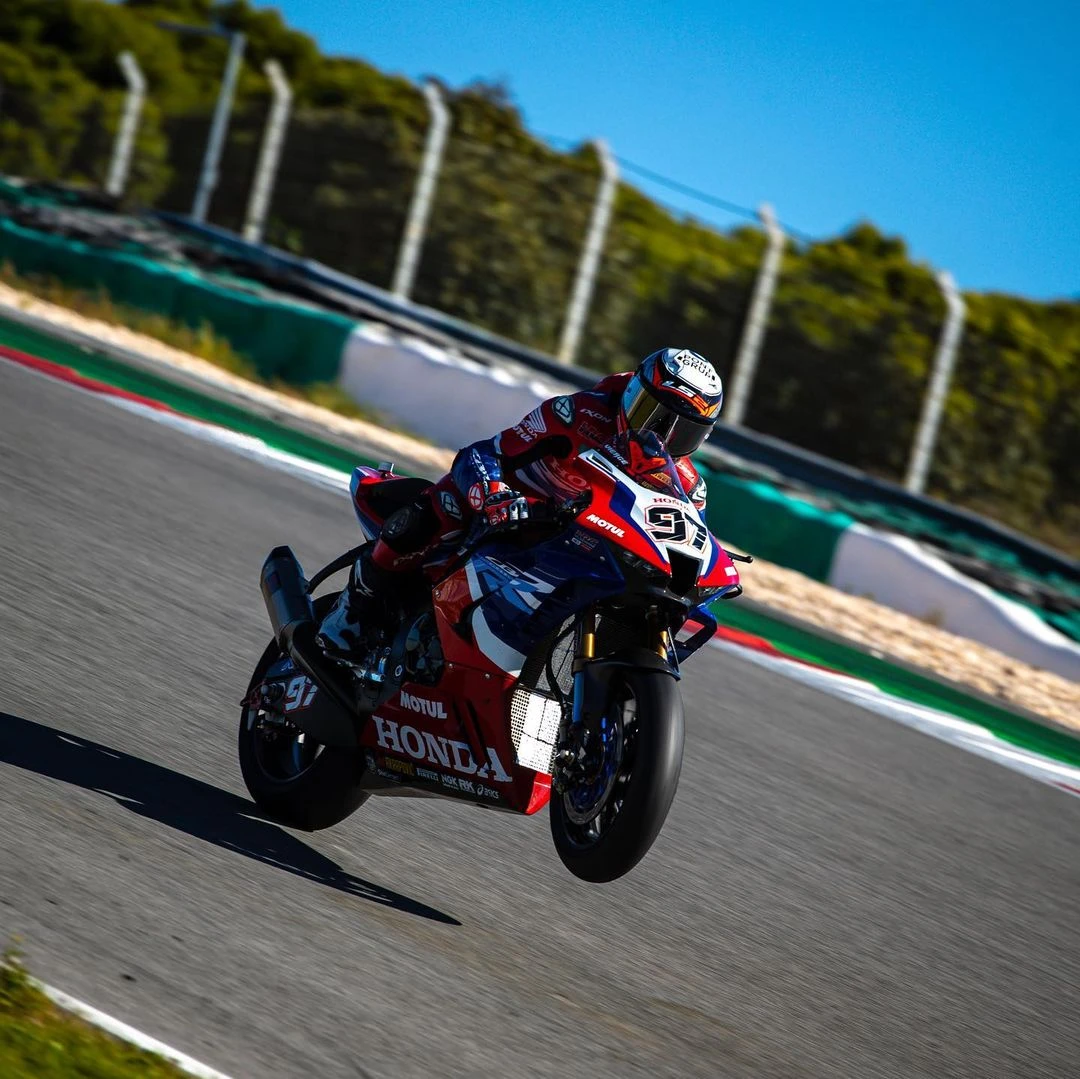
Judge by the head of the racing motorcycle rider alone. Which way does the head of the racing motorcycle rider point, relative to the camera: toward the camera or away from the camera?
toward the camera

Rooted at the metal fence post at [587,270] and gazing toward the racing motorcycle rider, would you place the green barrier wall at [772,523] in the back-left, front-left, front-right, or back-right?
front-left

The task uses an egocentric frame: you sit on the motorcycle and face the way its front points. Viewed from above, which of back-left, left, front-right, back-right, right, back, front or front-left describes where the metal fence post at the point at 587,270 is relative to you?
back-left

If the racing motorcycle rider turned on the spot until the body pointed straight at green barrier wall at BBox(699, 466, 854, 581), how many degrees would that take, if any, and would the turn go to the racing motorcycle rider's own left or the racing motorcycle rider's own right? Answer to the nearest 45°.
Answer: approximately 135° to the racing motorcycle rider's own left

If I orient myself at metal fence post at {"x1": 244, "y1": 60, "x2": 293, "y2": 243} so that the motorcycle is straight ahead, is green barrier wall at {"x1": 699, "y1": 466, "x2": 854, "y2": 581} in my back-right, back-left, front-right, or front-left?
front-left

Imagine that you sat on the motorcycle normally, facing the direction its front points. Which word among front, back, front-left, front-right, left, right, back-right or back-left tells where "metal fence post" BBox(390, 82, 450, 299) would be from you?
back-left

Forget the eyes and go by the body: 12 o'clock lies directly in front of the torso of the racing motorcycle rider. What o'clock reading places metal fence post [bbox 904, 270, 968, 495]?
The metal fence post is roughly at 8 o'clock from the racing motorcycle rider.

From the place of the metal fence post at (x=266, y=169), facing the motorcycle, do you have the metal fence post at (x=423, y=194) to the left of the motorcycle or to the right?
left

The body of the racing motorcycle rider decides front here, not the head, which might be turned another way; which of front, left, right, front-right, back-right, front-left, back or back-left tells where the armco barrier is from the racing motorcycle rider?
back-left

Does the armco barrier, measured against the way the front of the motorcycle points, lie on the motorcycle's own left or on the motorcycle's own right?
on the motorcycle's own left

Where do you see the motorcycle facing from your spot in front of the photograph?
facing the viewer and to the right of the viewer
